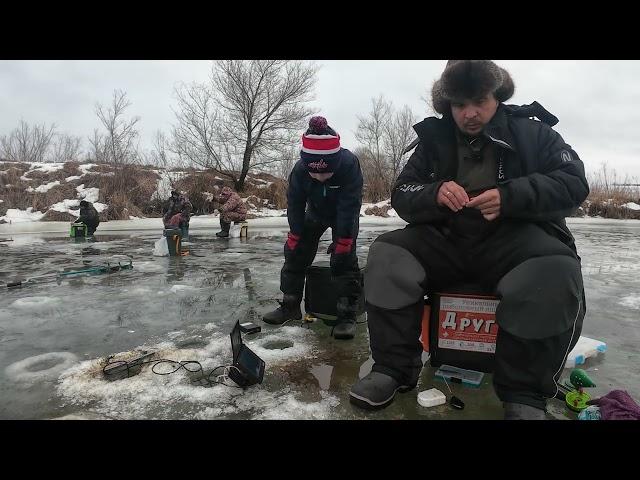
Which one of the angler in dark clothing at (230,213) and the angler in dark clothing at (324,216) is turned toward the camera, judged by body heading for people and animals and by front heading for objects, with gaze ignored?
the angler in dark clothing at (324,216)

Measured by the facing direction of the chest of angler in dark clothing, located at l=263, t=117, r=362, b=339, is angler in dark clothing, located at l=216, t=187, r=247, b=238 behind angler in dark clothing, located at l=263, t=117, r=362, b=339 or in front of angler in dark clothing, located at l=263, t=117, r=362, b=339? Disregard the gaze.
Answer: behind

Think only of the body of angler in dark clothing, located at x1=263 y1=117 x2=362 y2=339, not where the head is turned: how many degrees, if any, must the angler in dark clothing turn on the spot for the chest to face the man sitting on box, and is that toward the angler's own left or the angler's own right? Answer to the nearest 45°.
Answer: approximately 45° to the angler's own left

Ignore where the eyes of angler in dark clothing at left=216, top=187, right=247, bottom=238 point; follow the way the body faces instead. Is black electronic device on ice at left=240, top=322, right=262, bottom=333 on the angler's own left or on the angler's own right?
on the angler's own left

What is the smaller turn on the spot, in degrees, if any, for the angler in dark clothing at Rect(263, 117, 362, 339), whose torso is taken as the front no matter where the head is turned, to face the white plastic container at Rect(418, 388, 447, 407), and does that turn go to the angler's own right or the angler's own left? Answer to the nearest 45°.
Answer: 0° — they already face it

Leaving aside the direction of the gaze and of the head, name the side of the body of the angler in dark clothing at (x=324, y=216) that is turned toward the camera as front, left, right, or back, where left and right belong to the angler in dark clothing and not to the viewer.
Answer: front

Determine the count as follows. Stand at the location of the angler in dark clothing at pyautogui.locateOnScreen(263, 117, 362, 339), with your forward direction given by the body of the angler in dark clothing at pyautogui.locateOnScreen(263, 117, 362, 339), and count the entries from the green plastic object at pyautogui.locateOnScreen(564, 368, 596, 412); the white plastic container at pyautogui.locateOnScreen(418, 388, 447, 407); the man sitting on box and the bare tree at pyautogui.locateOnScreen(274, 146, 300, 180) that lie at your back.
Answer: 1

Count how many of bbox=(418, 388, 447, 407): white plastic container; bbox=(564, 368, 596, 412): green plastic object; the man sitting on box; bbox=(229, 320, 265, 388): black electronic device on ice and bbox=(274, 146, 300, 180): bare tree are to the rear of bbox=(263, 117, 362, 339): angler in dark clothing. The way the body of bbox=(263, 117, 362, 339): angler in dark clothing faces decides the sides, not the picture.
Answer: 1

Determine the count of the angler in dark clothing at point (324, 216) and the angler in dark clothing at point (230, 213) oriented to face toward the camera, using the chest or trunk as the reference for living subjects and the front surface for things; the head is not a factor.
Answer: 1

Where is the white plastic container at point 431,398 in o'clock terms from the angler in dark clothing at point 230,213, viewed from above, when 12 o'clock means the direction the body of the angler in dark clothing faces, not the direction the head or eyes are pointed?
The white plastic container is roughly at 9 o'clock from the angler in dark clothing.

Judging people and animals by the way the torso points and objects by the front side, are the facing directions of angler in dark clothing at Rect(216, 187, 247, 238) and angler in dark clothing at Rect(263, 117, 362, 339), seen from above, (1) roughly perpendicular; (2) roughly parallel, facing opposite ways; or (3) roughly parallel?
roughly perpendicular

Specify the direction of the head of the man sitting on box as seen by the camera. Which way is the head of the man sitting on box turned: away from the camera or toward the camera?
toward the camera

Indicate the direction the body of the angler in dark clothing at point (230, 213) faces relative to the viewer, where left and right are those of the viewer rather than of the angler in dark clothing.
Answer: facing to the left of the viewer

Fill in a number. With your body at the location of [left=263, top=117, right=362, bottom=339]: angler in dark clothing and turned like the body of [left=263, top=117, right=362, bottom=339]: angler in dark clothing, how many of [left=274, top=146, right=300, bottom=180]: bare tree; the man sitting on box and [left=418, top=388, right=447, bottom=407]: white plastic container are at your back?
1

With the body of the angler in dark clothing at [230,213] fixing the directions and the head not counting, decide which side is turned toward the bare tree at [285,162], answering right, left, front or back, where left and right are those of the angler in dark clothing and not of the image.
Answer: right

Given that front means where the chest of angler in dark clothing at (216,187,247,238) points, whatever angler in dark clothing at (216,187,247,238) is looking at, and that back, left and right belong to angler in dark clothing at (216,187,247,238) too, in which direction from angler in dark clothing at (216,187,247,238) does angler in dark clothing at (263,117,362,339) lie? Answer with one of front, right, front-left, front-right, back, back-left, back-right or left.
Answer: left
